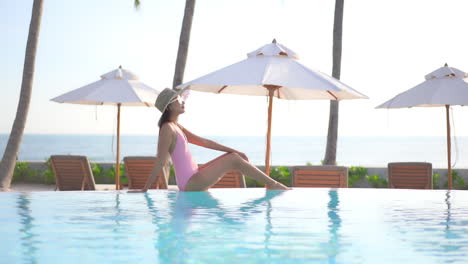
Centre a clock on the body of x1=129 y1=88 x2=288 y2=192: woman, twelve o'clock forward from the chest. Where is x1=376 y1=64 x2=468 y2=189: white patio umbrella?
The white patio umbrella is roughly at 11 o'clock from the woman.

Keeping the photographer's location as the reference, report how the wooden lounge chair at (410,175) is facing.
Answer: facing away from the viewer

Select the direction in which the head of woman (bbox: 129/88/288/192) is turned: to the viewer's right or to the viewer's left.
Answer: to the viewer's right

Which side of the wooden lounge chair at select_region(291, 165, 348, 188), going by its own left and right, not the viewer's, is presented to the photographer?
back

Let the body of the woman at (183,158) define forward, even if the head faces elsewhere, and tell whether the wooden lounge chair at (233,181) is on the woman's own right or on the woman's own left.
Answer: on the woman's own left

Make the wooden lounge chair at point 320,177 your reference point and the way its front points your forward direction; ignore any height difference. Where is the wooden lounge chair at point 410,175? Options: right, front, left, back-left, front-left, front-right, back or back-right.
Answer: front-right

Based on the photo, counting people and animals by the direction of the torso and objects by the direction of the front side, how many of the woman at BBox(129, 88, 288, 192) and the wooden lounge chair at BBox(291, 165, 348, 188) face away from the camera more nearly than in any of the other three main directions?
1

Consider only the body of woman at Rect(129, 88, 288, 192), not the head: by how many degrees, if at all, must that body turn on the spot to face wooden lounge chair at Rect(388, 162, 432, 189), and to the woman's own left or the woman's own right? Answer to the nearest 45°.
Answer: approximately 45° to the woman's own left

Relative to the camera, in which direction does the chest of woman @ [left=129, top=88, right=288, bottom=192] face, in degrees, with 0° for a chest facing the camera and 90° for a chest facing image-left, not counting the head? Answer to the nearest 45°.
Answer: approximately 270°

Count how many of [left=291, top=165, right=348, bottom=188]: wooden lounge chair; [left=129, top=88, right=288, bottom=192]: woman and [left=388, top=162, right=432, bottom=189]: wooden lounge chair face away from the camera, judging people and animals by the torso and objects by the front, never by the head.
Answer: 2

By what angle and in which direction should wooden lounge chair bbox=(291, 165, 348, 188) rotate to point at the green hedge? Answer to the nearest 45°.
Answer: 0° — it already faces it

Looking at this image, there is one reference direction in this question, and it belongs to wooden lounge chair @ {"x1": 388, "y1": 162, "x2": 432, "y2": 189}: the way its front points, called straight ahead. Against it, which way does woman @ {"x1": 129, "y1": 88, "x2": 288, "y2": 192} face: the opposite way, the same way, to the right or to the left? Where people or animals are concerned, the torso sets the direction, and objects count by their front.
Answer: to the right
